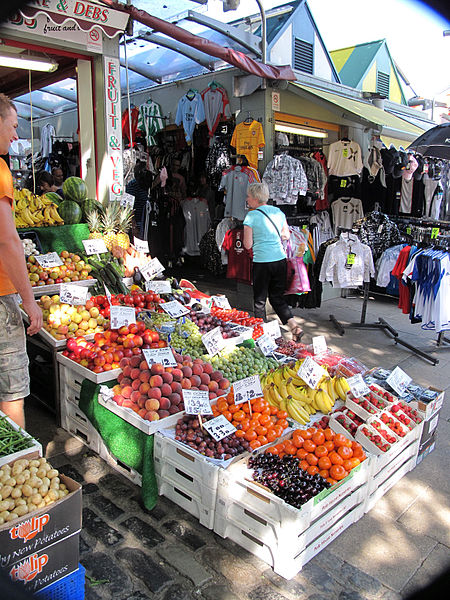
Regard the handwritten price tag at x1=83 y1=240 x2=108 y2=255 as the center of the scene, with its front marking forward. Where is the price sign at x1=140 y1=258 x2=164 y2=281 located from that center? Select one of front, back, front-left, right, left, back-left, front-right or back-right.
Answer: left

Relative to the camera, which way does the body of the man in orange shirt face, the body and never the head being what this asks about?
to the viewer's right

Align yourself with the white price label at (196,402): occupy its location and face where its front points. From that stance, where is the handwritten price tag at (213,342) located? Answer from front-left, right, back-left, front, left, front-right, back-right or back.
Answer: back

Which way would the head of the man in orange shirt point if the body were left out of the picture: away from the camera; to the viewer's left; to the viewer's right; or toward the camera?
to the viewer's right

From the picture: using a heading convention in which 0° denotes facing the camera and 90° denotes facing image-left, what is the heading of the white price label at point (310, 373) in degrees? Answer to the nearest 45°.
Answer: approximately 0°

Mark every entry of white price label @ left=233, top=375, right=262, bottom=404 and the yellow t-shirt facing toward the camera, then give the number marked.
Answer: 2

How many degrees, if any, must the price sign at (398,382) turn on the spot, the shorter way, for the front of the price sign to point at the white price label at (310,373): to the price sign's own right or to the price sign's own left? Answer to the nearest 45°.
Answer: approximately 45° to the price sign's own right

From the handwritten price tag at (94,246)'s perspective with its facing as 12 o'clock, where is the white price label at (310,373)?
The white price label is roughly at 11 o'clock from the handwritten price tag.

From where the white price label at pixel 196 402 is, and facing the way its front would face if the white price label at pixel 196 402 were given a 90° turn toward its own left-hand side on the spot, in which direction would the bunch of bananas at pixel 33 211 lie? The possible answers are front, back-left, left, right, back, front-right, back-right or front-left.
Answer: back-left

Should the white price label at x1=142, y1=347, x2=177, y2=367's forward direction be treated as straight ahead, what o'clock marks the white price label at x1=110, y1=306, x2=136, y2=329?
the white price label at x1=110, y1=306, x2=136, y2=329 is roughly at 5 o'clock from the white price label at x1=142, y1=347, x2=177, y2=367.
